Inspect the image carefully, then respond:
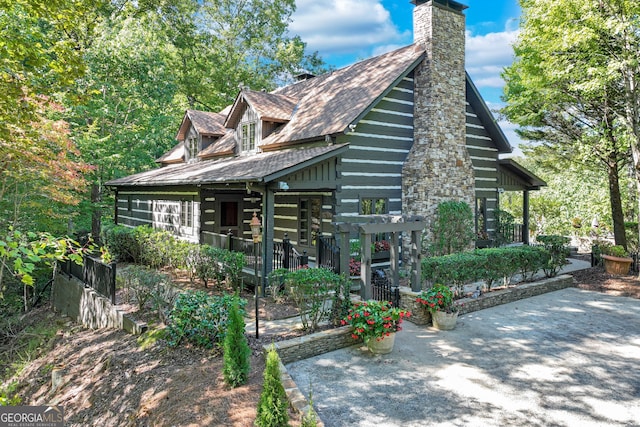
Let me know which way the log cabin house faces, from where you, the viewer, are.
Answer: facing the viewer and to the left of the viewer

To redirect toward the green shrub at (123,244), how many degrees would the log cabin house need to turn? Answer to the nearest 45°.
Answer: approximately 45° to its right

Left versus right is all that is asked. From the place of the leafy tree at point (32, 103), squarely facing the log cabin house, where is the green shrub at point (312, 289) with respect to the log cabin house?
right

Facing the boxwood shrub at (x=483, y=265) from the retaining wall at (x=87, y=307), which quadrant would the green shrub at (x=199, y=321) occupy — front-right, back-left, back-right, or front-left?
front-right

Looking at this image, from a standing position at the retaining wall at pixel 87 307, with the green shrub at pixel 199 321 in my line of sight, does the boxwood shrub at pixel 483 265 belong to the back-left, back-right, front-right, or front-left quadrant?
front-left

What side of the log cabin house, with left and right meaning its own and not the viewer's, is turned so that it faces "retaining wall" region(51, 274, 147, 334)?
front

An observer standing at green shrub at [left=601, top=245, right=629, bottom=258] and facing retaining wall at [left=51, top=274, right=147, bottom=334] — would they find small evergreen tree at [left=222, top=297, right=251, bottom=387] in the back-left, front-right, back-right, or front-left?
front-left

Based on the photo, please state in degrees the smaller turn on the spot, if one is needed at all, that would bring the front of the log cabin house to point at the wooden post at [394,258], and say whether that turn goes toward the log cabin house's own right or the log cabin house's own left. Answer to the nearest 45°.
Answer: approximately 45° to the log cabin house's own left

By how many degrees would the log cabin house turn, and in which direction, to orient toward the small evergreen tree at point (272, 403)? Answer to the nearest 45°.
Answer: approximately 45° to its left
